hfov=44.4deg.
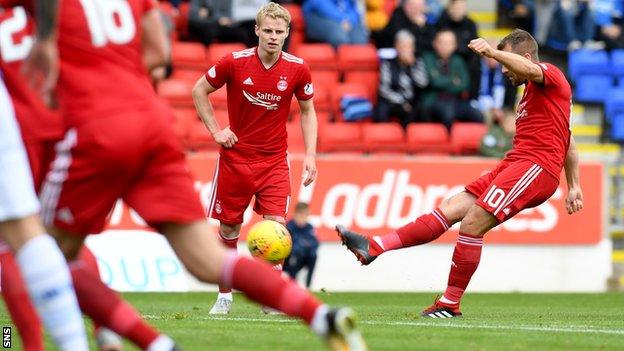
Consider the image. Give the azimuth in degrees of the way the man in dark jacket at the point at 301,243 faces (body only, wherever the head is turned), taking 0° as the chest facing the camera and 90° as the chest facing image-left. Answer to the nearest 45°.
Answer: approximately 0°

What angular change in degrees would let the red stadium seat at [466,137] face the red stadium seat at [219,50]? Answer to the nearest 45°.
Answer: approximately 90° to its right

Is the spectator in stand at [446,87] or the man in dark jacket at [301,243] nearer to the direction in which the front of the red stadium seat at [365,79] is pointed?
the man in dark jacket

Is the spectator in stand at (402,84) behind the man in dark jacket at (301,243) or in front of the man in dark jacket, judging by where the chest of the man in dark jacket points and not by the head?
behind

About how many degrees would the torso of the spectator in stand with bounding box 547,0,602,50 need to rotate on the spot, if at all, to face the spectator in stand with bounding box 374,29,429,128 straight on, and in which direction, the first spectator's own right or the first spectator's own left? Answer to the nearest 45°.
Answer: approximately 45° to the first spectator's own right

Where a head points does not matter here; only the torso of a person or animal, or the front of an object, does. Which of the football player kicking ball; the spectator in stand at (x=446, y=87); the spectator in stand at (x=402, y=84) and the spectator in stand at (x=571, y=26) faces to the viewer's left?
the football player kicking ball

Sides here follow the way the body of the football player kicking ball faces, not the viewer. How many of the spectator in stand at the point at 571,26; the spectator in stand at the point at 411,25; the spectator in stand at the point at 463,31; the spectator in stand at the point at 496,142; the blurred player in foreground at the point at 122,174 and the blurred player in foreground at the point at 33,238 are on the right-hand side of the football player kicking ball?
4

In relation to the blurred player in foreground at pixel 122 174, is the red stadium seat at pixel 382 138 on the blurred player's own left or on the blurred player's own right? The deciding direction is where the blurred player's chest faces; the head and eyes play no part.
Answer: on the blurred player's own right

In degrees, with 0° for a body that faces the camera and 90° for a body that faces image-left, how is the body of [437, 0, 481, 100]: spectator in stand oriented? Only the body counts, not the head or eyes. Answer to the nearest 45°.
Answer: approximately 0°
